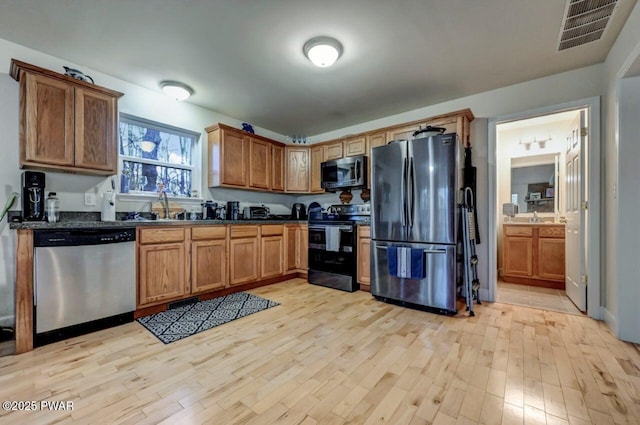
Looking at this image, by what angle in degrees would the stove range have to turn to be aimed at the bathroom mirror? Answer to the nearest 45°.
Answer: approximately 135° to its left

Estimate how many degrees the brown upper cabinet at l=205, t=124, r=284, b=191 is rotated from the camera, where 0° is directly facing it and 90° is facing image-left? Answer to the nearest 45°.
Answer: approximately 315°

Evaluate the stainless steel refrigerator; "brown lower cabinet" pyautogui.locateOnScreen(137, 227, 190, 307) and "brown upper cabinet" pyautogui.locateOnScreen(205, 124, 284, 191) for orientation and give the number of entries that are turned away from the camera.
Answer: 0

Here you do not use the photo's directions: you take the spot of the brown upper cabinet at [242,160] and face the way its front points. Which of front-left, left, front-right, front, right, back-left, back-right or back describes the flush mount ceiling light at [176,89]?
right

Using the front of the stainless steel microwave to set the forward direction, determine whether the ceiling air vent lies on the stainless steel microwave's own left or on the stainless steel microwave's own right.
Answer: on the stainless steel microwave's own left

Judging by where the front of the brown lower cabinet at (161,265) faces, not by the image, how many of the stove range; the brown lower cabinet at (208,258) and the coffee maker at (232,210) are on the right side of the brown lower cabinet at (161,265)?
0

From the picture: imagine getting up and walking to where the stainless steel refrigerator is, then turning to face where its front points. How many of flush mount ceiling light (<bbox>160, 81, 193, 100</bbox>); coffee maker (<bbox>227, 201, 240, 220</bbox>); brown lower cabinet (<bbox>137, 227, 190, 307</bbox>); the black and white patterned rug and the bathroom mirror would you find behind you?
1

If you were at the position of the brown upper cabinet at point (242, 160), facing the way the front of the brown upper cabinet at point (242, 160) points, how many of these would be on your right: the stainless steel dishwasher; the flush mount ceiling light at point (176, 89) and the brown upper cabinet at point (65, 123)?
3

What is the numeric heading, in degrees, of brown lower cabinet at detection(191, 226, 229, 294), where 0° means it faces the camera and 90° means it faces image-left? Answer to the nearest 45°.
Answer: approximately 315°

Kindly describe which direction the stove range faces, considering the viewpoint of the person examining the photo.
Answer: facing the viewer and to the left of the viewer

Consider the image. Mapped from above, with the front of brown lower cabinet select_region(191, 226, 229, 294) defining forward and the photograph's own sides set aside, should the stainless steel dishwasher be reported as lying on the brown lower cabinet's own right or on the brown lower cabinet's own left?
on the brown lower cabinet's own right

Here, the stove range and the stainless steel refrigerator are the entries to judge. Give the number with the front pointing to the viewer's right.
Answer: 0

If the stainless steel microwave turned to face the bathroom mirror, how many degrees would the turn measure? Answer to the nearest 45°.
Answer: approximately 135° to its left

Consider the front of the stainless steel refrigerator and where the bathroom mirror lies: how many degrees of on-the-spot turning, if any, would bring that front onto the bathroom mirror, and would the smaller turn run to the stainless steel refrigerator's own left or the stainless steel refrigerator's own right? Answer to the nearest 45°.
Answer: approximately 180°

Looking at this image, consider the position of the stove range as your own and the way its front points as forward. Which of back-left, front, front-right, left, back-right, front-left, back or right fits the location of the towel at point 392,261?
left
